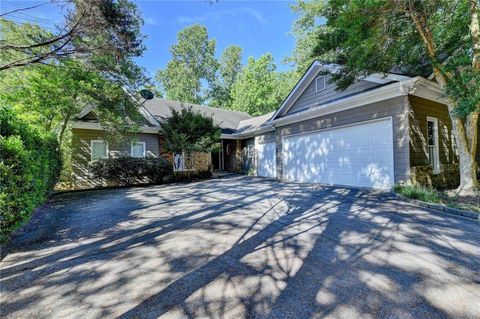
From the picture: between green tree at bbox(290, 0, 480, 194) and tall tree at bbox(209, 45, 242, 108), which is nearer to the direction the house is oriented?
the green tree

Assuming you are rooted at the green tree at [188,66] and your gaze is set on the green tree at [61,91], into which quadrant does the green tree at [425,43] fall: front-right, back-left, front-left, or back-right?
front-left

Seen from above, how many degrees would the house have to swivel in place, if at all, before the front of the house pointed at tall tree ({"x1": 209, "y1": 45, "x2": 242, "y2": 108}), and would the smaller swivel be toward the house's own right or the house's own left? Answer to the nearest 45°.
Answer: approximately 135° to the house's own right

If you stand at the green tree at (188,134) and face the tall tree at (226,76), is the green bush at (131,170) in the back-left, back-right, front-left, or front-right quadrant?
back-left

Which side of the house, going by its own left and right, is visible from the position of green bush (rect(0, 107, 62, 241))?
front

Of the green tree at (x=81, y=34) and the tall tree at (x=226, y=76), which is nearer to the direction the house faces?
the green tree

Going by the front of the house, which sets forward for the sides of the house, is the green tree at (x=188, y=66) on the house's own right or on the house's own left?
on the house's own right

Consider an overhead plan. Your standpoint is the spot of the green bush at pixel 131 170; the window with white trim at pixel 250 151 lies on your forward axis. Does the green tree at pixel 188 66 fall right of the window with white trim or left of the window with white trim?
left

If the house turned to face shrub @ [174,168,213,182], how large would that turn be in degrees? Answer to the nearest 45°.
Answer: approximately 90° to its right
